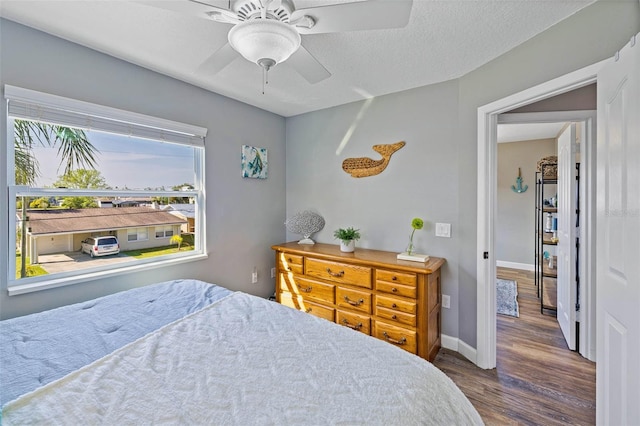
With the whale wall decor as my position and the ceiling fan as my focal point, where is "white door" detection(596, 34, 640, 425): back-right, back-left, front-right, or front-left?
front-left

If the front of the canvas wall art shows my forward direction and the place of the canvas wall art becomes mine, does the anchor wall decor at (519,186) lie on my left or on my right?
on my left

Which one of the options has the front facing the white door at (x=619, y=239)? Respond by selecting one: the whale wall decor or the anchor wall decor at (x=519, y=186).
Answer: the anchor wall decor

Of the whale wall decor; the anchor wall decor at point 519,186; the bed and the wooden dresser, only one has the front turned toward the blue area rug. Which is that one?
the anchor wall decor

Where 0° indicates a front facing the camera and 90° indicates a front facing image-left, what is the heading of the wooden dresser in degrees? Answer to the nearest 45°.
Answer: approximately 45°

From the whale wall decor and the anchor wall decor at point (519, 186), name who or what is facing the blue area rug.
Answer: the anchor wall decor

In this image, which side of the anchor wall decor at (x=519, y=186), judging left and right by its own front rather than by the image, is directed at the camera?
front

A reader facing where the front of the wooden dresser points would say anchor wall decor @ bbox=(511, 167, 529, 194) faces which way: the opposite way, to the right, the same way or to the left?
the same way

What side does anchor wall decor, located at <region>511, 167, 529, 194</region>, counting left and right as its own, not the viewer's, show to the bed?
front
